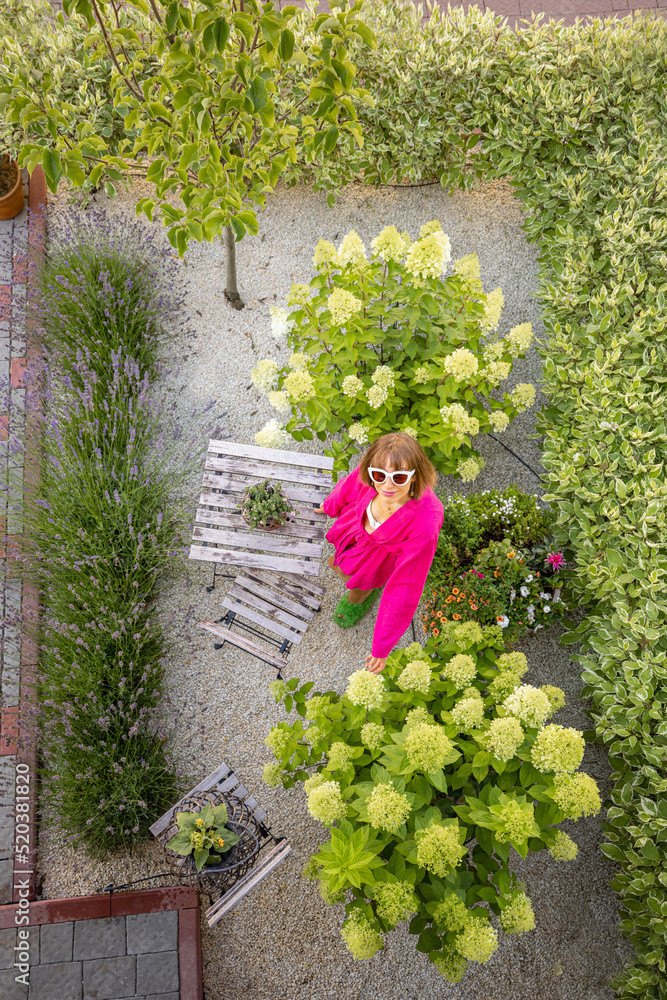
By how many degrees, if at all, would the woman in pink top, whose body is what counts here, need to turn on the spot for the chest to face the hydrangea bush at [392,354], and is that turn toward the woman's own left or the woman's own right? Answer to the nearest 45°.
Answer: approximately 135° to the woman's own right

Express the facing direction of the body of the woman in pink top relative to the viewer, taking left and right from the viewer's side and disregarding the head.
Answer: facing the viewer and to the left of the viewer

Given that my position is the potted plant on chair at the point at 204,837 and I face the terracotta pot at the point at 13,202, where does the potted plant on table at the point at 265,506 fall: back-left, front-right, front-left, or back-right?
front-right

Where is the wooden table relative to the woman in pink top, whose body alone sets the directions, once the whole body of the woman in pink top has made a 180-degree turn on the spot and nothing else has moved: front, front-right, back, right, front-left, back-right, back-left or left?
left

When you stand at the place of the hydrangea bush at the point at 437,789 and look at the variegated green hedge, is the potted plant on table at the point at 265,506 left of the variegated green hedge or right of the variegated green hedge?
left

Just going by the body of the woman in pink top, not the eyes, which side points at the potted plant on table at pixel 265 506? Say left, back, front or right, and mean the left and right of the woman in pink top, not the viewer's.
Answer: right

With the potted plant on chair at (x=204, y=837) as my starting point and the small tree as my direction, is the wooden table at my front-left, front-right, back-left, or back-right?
front-right
